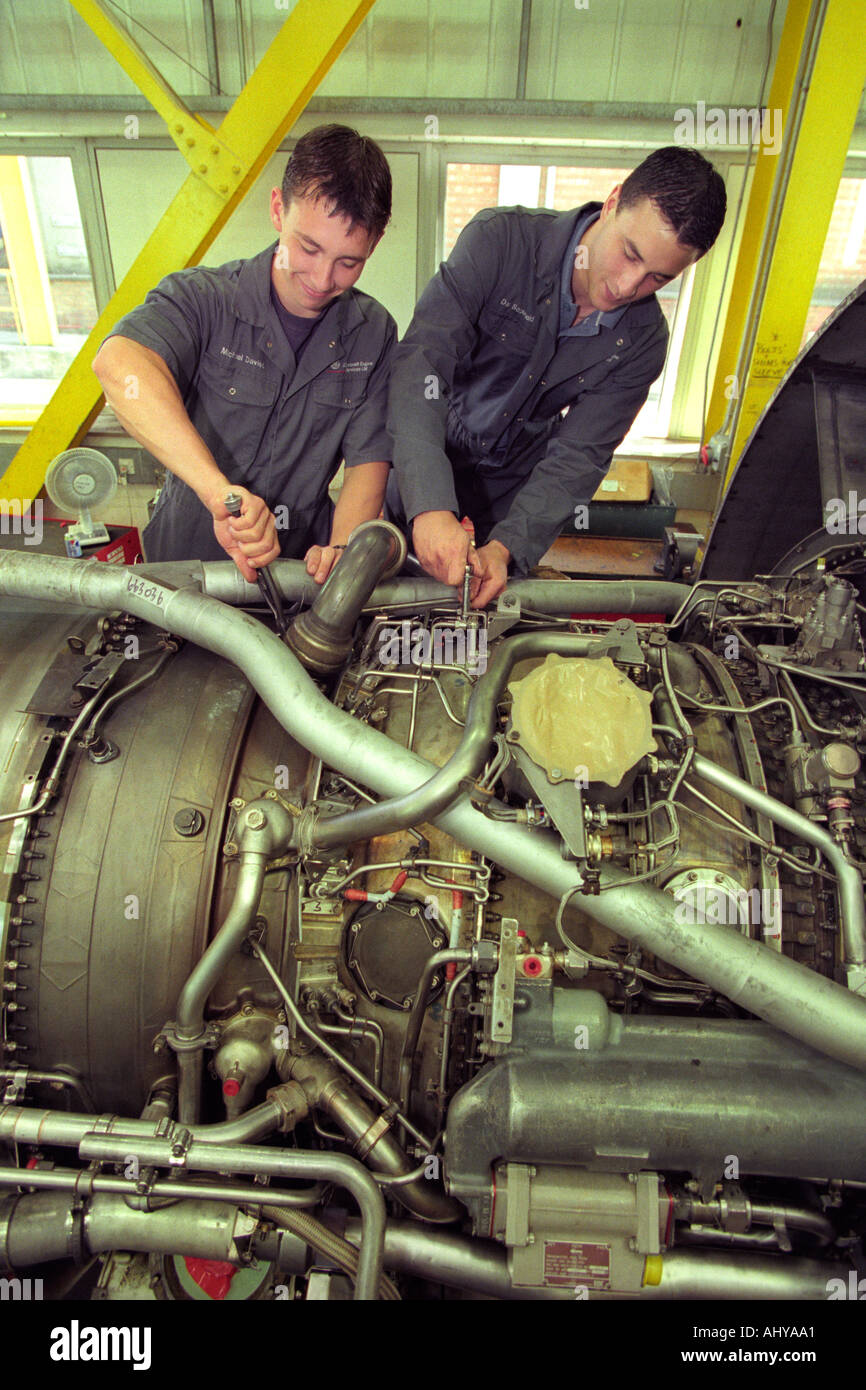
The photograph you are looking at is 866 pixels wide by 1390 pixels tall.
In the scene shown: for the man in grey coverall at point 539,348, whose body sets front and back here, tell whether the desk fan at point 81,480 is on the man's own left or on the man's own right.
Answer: on the man's own right

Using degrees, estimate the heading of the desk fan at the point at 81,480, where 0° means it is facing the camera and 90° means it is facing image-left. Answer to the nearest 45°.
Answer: approximately 0°

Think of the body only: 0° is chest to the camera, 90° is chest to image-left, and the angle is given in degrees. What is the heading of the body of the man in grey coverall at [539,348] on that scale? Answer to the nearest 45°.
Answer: approximately 0°

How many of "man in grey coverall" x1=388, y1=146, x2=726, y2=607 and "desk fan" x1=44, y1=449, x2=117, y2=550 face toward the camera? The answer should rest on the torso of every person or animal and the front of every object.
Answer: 2
